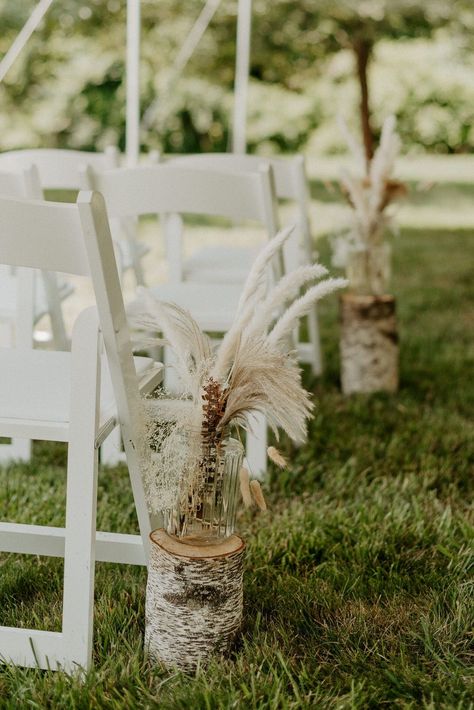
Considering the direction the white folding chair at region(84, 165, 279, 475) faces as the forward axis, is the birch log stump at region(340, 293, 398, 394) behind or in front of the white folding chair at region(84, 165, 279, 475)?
in front

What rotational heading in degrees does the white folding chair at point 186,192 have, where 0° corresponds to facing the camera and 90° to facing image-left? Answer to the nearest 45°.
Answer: approximately 180°

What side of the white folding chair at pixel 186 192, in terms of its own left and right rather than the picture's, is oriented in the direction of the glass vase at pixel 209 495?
back

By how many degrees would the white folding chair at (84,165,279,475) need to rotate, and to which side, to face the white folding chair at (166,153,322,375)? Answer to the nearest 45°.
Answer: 0° — it already faces it

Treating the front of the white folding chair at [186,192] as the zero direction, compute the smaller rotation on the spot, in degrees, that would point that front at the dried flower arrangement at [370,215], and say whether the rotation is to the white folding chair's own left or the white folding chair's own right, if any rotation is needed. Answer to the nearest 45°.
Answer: approximately 45° to the white folding chair's own right

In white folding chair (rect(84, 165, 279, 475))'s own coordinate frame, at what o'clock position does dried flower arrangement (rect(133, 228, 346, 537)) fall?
The dried flower arrangement is roughly at 6 o'clock from the white folding chair.
